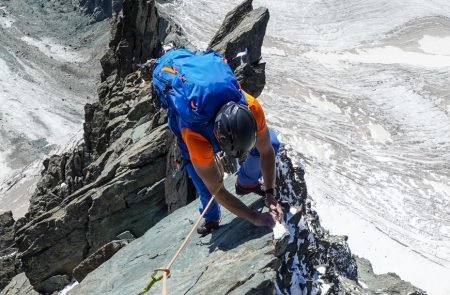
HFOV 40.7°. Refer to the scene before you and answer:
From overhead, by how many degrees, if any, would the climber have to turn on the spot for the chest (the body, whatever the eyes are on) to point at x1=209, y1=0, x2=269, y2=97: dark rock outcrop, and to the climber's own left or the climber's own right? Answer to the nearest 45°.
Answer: approximately 135° to the climber's own left

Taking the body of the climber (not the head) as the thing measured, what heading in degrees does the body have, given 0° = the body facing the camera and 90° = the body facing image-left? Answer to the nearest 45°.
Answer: approximately 315°

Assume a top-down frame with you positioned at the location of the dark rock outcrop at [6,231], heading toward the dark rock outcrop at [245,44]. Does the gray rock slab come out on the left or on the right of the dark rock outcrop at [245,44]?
right
